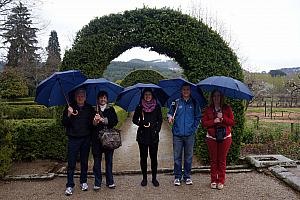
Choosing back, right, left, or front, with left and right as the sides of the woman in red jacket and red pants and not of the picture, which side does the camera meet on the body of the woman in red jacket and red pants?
front

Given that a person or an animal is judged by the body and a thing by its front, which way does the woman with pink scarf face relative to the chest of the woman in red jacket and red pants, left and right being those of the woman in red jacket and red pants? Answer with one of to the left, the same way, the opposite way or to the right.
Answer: the same way

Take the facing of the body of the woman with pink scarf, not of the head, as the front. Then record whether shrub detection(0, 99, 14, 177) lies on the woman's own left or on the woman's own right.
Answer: on the woman's own right

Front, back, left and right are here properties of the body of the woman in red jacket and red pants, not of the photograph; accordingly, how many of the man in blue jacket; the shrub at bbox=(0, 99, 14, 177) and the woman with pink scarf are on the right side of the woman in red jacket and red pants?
3

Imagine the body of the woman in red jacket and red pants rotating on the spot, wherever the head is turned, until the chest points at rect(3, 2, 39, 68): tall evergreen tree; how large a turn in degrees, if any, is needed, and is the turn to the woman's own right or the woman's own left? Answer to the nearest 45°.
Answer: approximately 135° to the woman's own right

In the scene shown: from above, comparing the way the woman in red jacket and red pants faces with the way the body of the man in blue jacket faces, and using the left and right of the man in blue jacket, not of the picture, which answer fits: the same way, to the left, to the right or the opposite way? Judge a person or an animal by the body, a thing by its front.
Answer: the same way

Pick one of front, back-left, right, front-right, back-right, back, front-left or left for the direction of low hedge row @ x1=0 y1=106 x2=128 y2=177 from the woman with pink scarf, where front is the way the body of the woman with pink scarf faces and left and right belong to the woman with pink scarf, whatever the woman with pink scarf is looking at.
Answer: back-right

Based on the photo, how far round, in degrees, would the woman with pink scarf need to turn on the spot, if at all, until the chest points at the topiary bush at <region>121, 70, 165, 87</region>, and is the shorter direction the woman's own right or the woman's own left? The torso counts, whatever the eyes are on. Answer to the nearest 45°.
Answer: approximately 180°

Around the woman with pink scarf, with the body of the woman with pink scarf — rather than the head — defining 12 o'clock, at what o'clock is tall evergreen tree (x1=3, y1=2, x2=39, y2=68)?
The tall evergreen tree is roughly at 5 o'clock from the woman with pink scarf.

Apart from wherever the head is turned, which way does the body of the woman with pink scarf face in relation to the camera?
toward the camera

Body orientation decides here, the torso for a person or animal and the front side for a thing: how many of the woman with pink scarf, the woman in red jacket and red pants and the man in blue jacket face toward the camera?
3

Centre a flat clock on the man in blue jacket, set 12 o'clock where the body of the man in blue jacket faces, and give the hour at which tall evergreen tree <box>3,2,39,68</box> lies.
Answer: The tall evergreen tree is roughly at 5 o'clock from the man in blue jacket.

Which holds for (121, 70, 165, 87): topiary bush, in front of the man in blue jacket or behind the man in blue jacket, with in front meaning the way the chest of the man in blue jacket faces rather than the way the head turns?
behind

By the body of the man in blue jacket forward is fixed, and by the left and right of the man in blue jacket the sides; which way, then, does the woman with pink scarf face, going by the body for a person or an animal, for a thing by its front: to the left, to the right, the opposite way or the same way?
the same way

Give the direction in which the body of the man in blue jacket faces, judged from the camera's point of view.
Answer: toward the camera

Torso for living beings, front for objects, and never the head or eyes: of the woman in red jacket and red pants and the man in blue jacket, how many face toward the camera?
2
